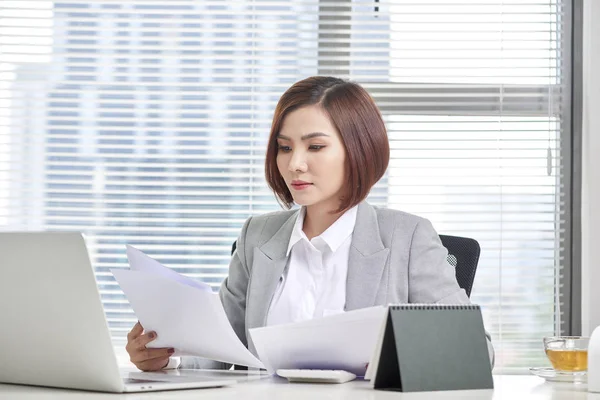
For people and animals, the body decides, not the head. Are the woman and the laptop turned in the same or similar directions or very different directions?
very different directions

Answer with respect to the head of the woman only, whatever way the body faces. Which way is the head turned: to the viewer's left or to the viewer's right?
to the viewer's left

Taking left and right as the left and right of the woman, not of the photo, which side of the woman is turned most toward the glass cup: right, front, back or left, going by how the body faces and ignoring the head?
left

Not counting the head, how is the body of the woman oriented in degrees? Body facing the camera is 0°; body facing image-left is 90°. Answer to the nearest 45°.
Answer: approximately 45°

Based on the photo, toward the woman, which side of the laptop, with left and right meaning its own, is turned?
front

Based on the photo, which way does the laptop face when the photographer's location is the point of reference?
facing away from the viewer and to the right of the viewer

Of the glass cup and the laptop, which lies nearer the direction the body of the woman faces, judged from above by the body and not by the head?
the laptop
